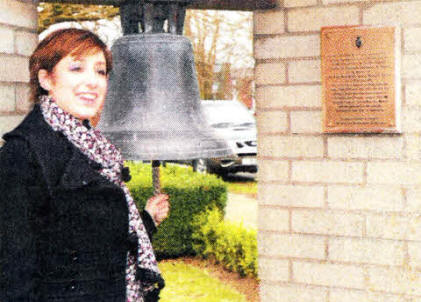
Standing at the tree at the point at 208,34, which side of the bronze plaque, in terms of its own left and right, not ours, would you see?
back

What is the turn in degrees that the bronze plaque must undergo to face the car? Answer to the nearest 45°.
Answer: approximately 180°

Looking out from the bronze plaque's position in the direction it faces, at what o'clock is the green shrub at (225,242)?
The green shrub is roughly at 5 o'clock from the bronze plaque.

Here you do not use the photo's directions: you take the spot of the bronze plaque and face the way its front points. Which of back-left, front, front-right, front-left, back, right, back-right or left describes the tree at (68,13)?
back-right

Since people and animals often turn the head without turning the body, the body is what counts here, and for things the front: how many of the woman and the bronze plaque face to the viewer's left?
0

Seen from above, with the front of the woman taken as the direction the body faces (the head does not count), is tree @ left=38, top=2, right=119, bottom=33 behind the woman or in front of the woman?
behind

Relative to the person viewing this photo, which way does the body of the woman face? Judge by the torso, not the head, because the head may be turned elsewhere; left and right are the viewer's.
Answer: facing the viewer and to the right of the viewer

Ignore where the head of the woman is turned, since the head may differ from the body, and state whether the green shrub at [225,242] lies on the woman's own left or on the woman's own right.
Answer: on the woman's own left

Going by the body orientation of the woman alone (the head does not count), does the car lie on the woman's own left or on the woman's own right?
on the woman's own left

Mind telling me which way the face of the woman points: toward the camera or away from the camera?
toward the camera

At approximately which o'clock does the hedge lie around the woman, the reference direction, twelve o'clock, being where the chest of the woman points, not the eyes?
The hedge is roughly at 8 o'clock from the woman.

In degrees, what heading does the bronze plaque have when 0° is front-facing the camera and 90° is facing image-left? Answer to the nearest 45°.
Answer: approximately 0°
